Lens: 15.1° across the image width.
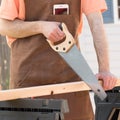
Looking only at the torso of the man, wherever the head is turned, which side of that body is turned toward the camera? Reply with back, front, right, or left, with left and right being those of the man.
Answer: front
